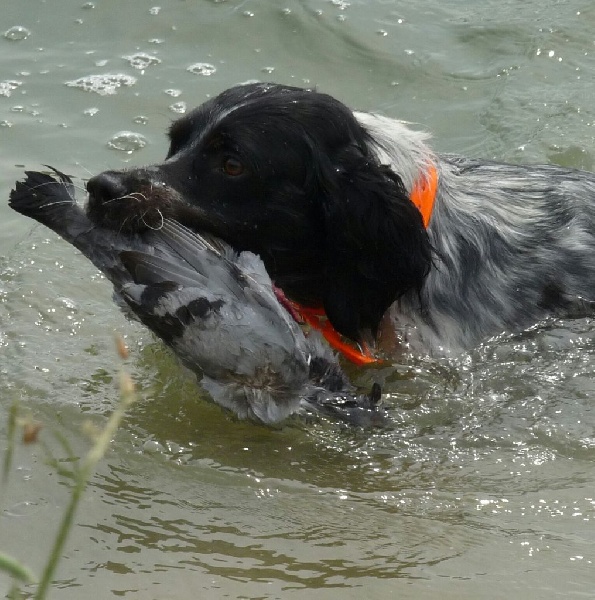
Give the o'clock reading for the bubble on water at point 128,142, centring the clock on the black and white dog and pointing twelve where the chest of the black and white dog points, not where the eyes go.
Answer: The bubble on water is roughly at 2 o'clock from the black and white dog.

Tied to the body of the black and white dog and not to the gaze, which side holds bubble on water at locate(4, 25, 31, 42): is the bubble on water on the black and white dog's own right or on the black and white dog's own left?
on the black and white dog's own right

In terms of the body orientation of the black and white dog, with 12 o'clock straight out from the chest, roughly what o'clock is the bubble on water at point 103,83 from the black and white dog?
The bubble on water is roughly at 2 o'clock from the black and white dog.

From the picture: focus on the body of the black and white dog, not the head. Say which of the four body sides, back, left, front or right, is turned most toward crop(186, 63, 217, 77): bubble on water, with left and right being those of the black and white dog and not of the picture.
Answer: right

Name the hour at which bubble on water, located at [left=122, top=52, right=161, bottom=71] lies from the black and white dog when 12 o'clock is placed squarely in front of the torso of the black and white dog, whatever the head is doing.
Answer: The bubble on water is roughly at 2 o'clock from the black and white dog.

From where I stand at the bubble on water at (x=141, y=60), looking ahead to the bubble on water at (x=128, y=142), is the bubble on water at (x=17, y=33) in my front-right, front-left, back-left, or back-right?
back-right

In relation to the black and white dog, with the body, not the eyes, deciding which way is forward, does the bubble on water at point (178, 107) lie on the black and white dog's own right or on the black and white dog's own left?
on the black and white dog's own right

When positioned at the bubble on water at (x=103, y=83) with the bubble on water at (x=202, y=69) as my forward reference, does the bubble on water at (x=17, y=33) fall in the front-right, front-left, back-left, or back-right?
back-left

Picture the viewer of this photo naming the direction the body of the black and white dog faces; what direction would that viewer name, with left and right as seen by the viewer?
facing to the left of the viewer

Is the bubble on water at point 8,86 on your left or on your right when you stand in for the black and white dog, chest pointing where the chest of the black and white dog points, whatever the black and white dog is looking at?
on your right
